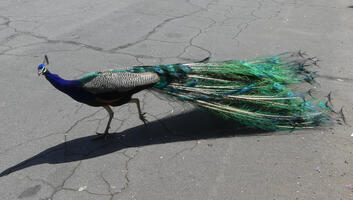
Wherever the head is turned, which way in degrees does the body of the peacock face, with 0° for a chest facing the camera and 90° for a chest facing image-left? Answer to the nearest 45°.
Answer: approximately 90°
